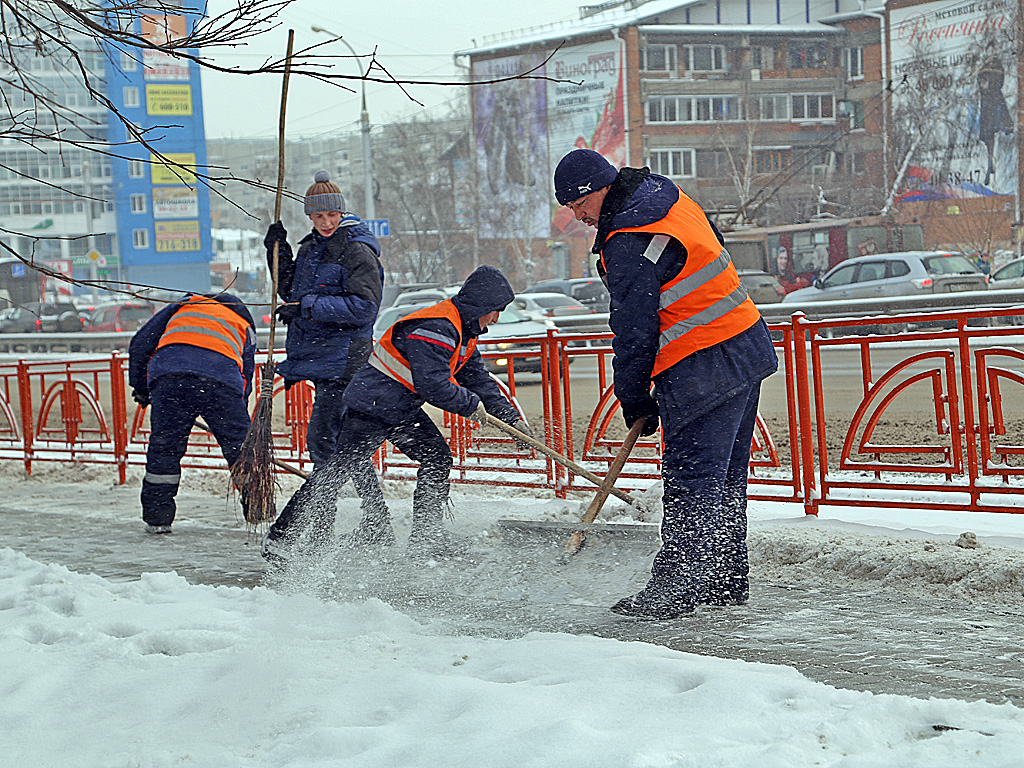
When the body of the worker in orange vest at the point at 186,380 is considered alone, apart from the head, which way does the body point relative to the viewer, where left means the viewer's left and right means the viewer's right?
facing away from the viewer

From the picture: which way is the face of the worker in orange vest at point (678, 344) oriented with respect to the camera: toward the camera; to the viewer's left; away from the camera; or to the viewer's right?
to the viewer's left

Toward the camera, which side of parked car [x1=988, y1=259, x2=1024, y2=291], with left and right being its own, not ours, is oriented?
left

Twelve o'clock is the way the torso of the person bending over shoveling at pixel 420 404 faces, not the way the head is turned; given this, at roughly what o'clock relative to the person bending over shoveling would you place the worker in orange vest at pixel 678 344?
The worker in orange vest is roughly at 2 o'clock from the person bending over shoveling.

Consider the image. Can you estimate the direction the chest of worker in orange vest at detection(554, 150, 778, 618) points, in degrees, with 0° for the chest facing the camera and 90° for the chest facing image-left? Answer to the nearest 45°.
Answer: approximately 90°

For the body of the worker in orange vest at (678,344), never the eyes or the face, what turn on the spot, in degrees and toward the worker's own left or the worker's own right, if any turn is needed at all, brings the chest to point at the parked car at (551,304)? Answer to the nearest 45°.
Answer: approximately 90° to the worker's own right

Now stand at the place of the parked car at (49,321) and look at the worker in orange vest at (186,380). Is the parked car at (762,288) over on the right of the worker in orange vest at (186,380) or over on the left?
left

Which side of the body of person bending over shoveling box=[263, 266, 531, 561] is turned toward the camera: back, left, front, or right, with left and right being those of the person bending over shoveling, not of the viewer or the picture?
right

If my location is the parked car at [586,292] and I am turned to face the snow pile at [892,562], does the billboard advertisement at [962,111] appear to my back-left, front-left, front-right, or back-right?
back-left

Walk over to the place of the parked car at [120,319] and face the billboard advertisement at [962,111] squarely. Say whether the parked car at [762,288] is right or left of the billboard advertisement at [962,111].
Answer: right

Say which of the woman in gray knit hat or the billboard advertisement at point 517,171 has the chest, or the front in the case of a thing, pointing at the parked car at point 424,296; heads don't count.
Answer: the billboard advertisement

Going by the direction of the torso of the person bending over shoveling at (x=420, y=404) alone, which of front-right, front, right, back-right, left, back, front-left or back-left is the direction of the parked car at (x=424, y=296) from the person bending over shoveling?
left

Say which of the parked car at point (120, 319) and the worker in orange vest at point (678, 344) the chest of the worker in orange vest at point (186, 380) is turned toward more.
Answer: the parked car
